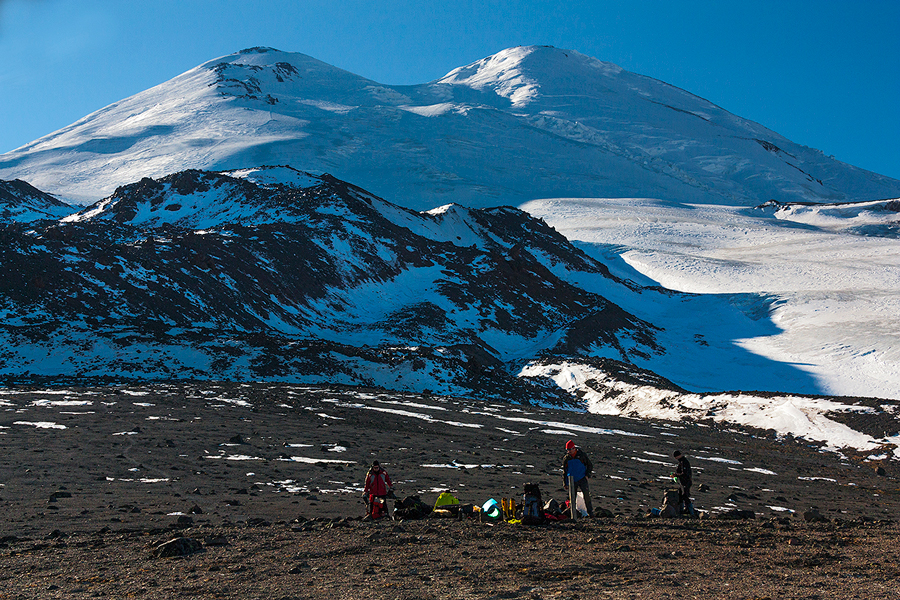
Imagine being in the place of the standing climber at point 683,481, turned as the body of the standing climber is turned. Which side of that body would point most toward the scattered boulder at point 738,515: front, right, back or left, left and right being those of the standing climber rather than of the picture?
back

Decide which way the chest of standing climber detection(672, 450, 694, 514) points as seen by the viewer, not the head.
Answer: to the viewer's left

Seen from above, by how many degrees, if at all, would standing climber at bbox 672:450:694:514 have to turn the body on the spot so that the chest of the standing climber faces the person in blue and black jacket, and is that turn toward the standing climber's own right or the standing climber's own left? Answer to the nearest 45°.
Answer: approximately 45° to the standing climber's own left

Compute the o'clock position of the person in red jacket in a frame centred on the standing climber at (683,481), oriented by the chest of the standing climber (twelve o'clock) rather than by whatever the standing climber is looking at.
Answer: The person in red jacket is roughly at 11 o'clock from the standing climber.

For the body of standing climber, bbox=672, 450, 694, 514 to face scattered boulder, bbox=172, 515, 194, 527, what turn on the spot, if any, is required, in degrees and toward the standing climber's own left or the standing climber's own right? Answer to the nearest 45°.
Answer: approximately 45° to the standing climber's own left

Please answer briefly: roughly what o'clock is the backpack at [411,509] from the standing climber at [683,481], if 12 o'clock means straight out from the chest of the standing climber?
The backpack is roughly at 11 o'clock from the standing climber.
